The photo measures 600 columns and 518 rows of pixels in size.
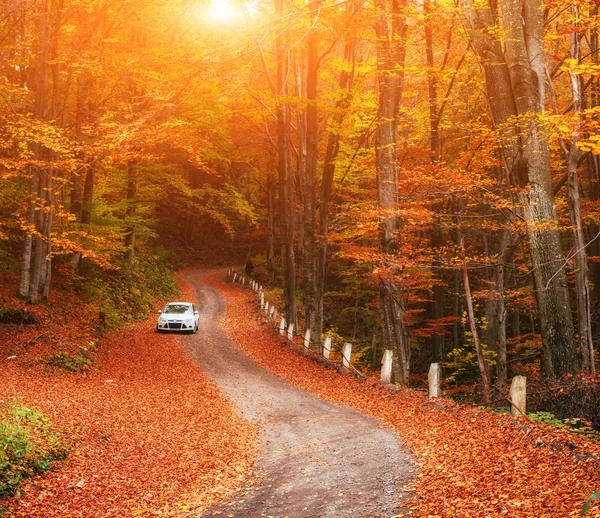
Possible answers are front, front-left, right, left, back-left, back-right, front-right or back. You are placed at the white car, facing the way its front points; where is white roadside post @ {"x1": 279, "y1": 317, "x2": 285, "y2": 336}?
left

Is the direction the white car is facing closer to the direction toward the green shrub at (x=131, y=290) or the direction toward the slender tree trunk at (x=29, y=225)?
the slender tree trunk

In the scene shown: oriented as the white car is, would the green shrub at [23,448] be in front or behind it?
in front

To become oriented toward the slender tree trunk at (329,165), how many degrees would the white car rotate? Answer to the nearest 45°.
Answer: approximately 45° to its left

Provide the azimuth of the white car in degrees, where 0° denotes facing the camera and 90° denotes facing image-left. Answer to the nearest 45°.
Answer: approximately 0°

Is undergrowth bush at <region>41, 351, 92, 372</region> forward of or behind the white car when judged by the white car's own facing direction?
forward

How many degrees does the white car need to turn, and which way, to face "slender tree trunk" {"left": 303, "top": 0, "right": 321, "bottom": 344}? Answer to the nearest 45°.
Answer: approximately 45° to its left

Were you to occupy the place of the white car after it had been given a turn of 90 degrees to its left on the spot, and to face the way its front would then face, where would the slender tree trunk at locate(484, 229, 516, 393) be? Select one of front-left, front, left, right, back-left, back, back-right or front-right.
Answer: front-right

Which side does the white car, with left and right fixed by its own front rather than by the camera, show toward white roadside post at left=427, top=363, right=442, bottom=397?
front

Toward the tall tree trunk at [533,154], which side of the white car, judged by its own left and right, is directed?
front

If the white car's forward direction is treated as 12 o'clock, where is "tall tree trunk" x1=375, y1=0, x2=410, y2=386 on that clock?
The tall tree trunk is roughly at 11 o'clock from the white car.
